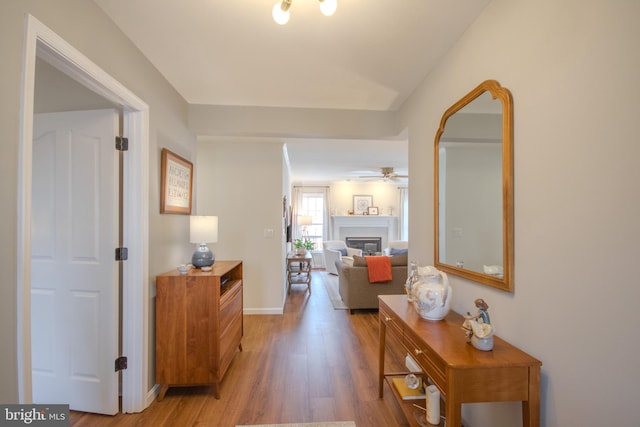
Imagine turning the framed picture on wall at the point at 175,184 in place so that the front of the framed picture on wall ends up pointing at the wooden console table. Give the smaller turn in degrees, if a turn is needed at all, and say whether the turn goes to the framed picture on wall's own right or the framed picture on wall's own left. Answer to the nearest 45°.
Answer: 0° — it already faces it

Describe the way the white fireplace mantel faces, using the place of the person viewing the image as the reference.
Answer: facing the viewer

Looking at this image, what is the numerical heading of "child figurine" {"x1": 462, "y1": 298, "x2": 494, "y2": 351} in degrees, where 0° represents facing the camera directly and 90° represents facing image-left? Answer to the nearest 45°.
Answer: approximately 90°

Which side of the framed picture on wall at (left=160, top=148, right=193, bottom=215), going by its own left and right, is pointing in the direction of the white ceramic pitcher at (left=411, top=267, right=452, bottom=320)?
front

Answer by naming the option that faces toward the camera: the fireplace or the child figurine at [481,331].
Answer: the fireplace

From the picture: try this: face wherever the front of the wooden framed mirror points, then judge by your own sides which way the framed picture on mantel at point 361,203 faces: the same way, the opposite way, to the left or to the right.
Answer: to the left

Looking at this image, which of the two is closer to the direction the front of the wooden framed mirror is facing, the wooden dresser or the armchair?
the wooden dresser

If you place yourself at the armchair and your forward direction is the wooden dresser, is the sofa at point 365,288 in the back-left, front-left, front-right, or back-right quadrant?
front-left

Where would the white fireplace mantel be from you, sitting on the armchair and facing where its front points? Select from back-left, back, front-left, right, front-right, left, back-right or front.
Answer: left

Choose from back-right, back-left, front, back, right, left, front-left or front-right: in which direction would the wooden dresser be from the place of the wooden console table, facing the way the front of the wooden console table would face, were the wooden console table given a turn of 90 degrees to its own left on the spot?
back-right

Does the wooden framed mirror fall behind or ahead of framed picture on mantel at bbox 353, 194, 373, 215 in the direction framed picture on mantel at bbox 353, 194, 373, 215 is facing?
ahead

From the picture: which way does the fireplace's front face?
toward the camera

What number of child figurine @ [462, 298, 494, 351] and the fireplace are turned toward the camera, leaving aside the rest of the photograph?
1

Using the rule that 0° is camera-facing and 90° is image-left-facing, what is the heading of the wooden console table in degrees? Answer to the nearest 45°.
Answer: approximately 45°

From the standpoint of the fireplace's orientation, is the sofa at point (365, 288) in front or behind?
in front

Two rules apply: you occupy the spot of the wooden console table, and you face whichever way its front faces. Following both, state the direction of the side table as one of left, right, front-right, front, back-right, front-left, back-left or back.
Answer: right

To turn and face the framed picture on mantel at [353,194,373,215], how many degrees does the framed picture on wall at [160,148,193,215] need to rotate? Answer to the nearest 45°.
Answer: approximately 90° to its left
